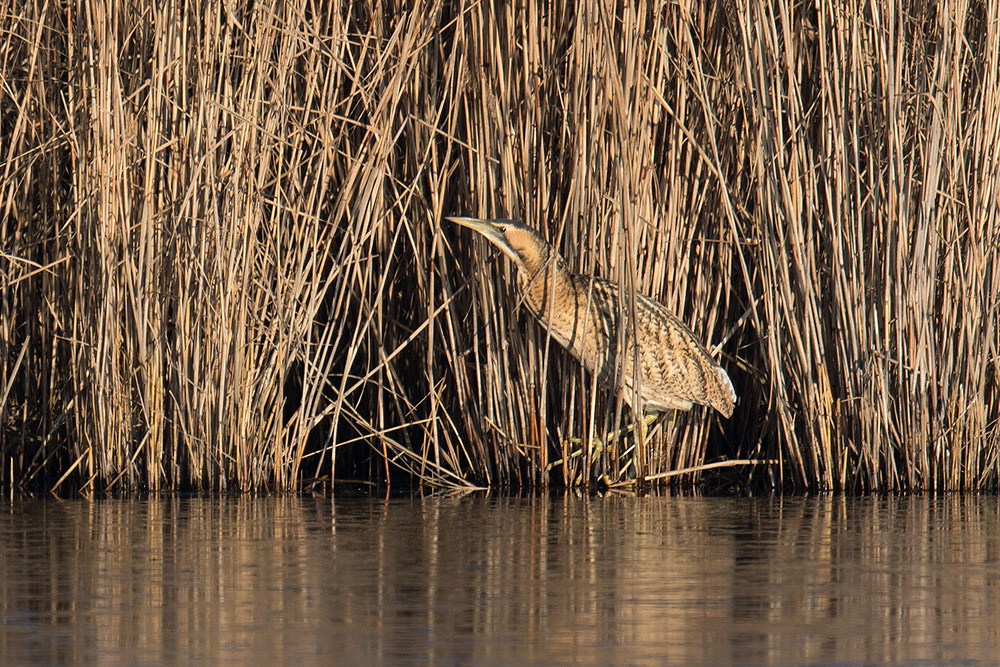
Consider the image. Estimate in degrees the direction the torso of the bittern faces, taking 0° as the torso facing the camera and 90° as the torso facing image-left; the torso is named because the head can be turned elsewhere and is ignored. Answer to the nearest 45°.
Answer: approximately 90°
